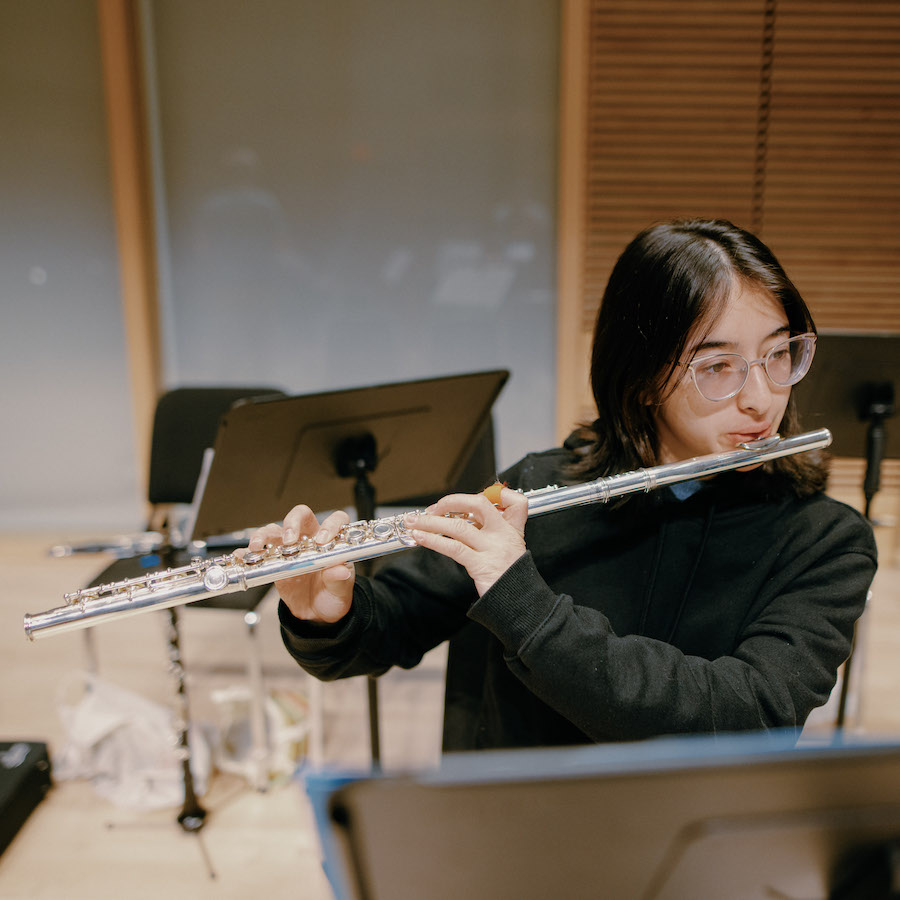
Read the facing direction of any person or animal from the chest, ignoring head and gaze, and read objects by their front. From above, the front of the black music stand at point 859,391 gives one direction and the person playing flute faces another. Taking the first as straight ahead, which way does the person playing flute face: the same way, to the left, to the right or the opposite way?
the opposite way

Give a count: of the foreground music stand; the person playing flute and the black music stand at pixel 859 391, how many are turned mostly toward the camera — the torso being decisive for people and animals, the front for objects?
1

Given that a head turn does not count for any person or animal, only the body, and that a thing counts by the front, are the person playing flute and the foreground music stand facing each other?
yes

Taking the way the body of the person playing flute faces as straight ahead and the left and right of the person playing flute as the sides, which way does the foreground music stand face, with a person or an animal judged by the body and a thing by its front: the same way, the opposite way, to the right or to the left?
the opposite way

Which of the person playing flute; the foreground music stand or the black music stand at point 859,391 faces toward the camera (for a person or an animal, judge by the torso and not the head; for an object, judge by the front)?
the person playing flute

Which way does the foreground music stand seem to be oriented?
away from the camera

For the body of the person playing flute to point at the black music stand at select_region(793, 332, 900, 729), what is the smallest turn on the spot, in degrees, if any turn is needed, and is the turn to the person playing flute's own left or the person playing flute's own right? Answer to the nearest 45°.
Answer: approximately 135° to the person playing flute's own left

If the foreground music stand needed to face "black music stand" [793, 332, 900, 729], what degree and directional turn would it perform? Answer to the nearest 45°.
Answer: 0° — it already faces it

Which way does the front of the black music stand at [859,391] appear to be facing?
away from the camera
